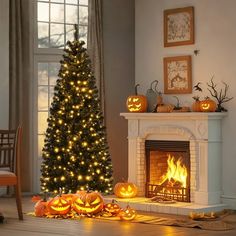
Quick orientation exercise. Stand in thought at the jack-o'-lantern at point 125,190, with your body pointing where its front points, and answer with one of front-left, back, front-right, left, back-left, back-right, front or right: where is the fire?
left

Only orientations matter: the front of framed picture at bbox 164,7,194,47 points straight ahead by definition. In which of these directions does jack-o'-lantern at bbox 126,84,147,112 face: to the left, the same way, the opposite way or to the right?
the same way

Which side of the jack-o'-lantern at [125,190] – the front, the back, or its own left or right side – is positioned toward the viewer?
front

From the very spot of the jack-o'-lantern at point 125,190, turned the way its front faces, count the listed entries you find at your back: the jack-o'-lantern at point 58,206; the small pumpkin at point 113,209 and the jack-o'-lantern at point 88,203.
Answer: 0

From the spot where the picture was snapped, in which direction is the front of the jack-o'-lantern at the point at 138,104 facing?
facing the viewer and to the left of the viewer

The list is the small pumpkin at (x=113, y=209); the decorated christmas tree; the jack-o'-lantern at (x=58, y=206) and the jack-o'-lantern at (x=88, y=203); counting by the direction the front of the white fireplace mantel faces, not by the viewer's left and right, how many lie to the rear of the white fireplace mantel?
0

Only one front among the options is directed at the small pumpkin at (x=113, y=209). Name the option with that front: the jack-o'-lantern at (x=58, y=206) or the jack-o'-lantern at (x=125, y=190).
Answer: the jack-o'-lantern at (x=125, y=190)

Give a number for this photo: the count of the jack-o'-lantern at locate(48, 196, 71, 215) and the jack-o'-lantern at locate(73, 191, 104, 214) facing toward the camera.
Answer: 2

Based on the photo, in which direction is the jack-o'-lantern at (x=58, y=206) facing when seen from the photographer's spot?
facing the viewer

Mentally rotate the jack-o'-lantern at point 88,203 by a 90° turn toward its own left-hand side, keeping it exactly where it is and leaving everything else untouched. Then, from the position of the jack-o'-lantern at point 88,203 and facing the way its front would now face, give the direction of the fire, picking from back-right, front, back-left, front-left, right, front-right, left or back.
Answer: front-left

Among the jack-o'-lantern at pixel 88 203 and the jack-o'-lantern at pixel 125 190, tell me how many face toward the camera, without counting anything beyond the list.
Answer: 2

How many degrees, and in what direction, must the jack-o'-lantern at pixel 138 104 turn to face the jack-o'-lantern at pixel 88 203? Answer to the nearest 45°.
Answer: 0° — it already faces it

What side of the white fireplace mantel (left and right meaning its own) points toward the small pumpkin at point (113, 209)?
front

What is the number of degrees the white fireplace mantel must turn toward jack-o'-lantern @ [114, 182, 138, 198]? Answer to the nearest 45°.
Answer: approximately 45° to its right
